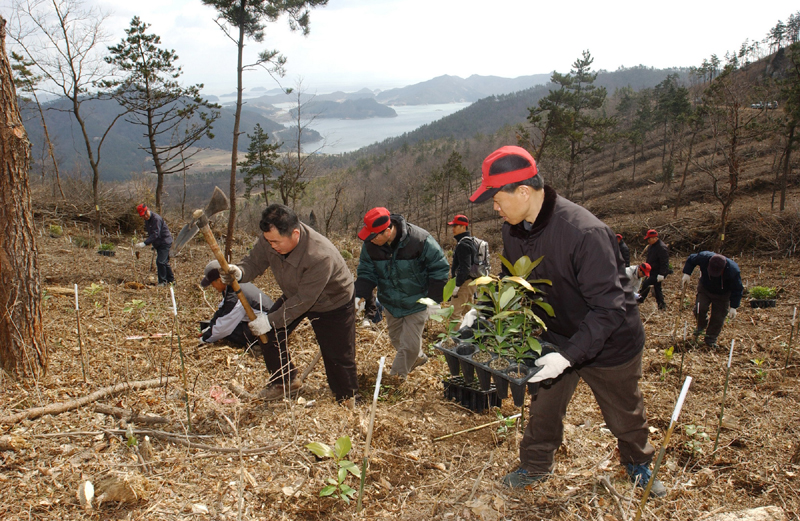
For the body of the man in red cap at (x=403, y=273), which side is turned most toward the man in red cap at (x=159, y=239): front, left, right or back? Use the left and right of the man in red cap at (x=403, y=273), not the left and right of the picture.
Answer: right

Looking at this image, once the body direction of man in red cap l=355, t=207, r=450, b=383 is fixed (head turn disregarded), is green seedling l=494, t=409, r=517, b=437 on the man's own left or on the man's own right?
on the man's own left

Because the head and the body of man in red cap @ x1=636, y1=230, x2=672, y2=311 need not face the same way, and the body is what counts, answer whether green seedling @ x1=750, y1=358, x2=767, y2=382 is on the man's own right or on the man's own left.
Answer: on the man's own left

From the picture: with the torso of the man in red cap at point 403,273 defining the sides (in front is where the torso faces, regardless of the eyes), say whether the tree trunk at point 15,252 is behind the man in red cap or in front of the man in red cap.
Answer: in front

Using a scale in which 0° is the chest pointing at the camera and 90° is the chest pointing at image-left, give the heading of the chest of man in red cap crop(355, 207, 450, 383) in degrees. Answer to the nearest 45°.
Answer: approximately 45°
